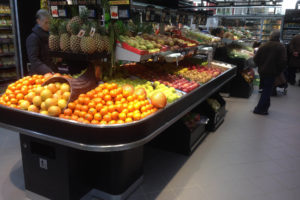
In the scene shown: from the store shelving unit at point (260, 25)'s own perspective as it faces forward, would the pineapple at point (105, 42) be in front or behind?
in front

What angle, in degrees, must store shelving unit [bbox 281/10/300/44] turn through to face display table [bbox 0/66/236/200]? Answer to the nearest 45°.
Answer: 0° — it already faces it

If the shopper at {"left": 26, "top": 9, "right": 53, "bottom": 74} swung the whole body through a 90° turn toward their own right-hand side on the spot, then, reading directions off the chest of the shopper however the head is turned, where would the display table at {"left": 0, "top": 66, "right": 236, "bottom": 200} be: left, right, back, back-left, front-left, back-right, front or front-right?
left

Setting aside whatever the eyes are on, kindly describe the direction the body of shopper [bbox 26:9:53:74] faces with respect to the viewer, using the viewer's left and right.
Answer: facing to the right of the viewer

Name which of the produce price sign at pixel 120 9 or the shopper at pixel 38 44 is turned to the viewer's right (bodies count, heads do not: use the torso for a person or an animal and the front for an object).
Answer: the shopper
